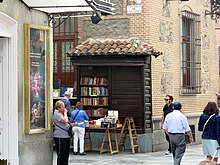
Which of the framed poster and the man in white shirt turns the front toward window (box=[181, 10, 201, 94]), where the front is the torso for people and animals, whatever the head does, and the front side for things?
the man in white shirt

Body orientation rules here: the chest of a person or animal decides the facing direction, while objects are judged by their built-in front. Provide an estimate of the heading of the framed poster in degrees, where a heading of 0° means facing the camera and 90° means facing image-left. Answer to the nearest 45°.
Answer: approximately 315°

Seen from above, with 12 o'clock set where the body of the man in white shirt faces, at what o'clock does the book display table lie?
The book display table is roughly at 11 o'clock from the man in white shirt.

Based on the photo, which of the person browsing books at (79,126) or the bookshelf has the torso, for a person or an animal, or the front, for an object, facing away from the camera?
the person browsing books

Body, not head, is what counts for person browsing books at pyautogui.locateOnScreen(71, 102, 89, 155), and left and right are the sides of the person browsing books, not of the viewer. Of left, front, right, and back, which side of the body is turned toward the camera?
back

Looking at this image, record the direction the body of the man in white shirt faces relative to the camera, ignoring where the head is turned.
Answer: away from the camera

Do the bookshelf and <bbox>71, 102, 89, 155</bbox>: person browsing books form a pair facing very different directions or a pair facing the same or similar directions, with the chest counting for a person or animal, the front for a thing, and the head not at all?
very different directions

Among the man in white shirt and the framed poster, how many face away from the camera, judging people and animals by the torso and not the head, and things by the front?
1

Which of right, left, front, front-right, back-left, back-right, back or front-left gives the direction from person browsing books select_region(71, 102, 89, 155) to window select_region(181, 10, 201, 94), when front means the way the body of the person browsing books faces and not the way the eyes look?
front-right
